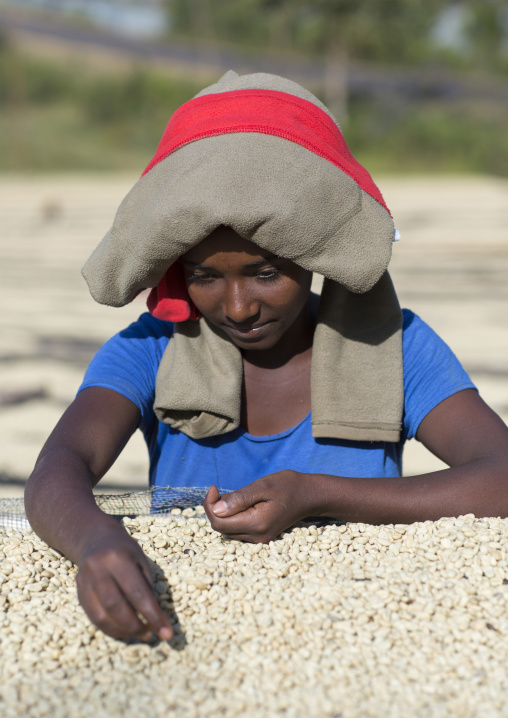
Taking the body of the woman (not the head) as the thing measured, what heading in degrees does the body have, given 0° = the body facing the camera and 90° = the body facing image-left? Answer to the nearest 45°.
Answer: approximately 0°

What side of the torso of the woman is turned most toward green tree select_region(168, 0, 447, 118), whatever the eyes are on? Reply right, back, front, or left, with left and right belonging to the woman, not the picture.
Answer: back

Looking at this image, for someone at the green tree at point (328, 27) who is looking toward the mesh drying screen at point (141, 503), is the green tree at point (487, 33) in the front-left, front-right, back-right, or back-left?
back-left

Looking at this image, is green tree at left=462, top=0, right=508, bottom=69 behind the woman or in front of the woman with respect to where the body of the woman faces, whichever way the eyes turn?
behind
